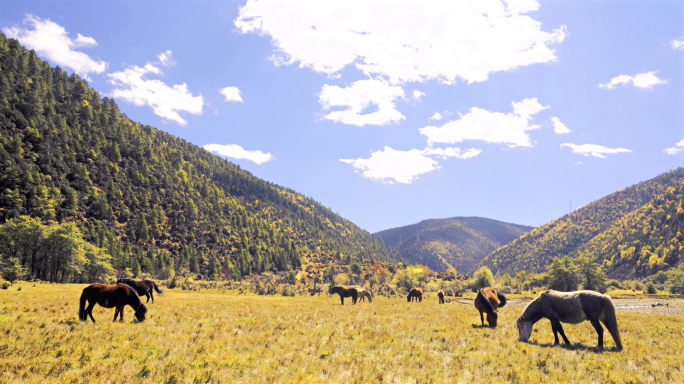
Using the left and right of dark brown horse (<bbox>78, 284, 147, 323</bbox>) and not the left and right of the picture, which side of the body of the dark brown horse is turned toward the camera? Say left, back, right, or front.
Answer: right

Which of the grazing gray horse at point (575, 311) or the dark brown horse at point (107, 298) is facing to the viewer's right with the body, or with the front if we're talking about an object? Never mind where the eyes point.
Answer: the dark brown horse at point (107, 298)

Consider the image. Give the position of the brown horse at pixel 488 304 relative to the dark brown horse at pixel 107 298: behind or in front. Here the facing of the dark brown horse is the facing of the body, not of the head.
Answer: in front

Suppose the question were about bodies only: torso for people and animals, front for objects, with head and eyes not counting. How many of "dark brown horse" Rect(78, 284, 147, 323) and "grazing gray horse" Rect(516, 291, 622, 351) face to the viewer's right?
1

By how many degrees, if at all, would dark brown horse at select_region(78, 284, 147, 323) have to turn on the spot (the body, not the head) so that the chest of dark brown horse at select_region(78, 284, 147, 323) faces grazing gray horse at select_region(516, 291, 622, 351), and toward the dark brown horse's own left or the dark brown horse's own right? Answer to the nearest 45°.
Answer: approximately 45° to the dark brown horse's own right

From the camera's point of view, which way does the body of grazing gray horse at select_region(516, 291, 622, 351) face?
to the viewer's left
